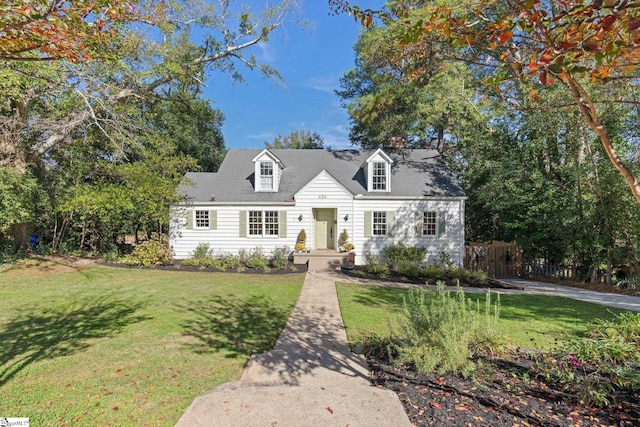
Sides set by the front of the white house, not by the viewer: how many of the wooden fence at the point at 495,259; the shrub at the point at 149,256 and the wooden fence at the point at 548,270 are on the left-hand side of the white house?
2

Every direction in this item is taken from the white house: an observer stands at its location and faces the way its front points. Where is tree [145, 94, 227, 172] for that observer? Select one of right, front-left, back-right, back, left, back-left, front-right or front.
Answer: back-right

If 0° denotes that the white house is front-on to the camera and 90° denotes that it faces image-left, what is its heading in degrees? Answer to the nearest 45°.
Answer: approximately 0°

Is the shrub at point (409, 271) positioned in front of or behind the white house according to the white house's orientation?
in front

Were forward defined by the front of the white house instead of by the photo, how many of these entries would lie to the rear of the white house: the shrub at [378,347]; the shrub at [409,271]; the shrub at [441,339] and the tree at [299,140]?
1

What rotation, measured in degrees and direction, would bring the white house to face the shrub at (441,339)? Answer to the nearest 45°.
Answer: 0° — it already faces it

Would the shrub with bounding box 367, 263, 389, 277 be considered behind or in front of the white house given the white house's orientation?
in front

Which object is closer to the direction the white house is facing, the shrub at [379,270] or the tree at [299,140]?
the shrub

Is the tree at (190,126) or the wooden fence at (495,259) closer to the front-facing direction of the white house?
the wooden fence

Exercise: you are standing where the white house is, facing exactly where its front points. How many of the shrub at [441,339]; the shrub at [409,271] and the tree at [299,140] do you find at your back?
1

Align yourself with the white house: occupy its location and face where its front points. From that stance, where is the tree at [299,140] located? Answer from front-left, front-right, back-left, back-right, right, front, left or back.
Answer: back

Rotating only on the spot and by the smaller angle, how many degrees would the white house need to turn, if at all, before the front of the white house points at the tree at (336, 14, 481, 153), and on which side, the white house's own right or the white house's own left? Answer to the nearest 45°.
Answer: approximately 135° to the white house's own left
